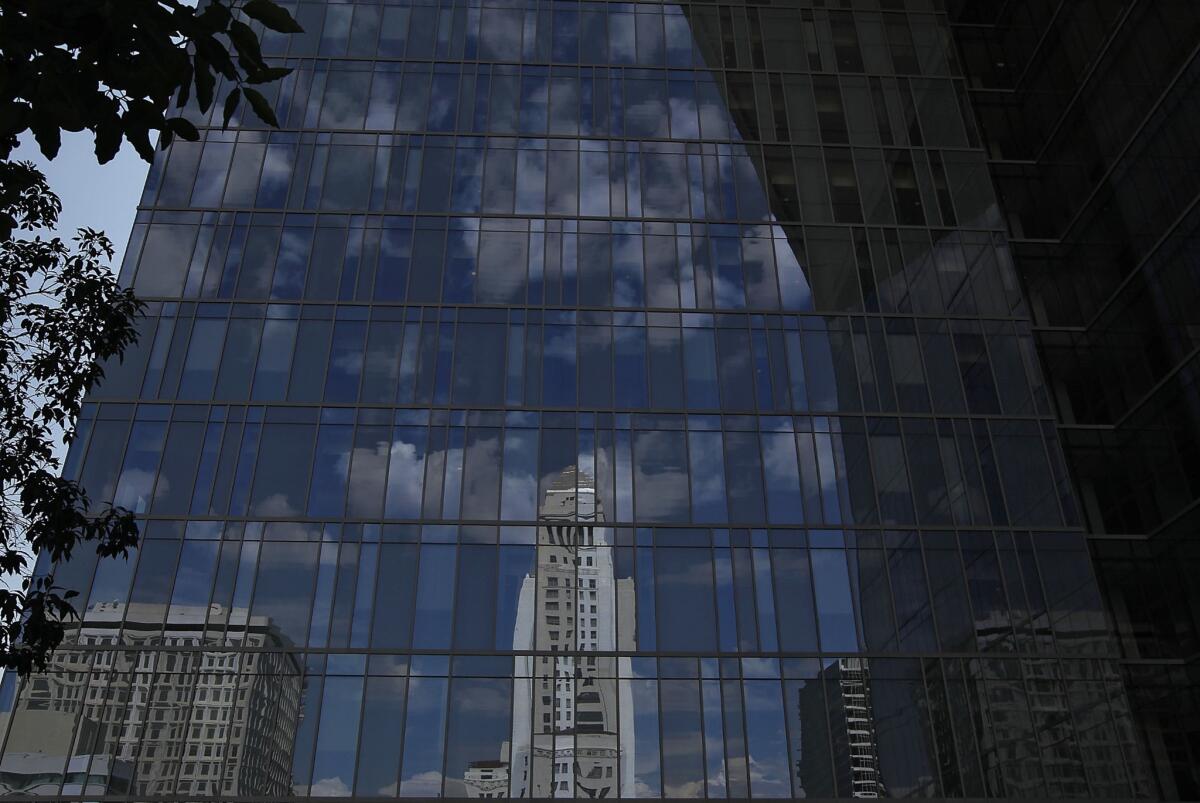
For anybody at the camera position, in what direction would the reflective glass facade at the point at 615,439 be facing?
facing the viewer
